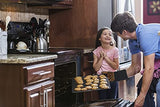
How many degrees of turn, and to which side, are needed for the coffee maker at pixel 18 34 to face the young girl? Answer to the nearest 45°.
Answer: approximately 90° to its left

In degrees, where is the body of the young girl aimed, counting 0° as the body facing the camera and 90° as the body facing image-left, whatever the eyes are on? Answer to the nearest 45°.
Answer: approximately 0°

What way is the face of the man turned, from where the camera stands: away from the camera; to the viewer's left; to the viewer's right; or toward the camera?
to the viewer's left

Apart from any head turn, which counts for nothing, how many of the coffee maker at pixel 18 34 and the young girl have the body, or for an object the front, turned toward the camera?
2

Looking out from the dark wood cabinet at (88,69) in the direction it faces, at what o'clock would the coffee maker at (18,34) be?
The coffee maker is roughly at 4 o'clock from the dark wood cabinet.

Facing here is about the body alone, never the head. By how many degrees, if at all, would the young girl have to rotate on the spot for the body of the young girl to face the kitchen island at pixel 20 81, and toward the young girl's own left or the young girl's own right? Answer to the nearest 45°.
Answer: approximately 45° to the young girl's own right

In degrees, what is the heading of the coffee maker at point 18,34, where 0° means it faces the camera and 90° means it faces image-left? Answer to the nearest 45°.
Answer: approximately 0°
